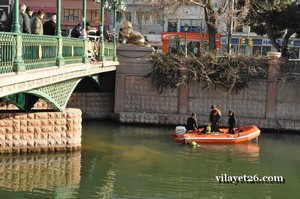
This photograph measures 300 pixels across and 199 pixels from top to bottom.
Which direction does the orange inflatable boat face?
to the viewer's right

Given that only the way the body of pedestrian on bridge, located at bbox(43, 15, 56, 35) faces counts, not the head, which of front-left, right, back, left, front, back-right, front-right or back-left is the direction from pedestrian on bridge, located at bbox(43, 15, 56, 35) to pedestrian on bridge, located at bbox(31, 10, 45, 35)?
right

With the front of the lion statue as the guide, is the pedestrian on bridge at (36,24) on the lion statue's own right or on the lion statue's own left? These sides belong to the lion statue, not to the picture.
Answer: on the lion statue's own left

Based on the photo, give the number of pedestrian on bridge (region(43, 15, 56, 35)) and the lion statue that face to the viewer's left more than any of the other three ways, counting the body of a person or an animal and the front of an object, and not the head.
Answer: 1

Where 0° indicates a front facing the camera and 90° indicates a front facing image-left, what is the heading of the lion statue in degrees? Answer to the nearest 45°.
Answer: approximately 90°

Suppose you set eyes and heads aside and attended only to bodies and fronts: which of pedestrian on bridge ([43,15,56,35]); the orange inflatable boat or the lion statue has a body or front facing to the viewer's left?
the lion statue

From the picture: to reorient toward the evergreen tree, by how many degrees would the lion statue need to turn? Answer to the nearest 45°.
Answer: approximately 180°

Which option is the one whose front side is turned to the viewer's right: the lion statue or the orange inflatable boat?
the orange inflatable boat

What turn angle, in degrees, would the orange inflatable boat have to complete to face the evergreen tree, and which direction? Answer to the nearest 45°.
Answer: approximately 90° to its left

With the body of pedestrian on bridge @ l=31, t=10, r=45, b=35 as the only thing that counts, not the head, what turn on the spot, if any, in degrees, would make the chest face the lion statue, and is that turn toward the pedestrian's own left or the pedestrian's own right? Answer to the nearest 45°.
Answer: approximately 90° to the pedestrian's own left
